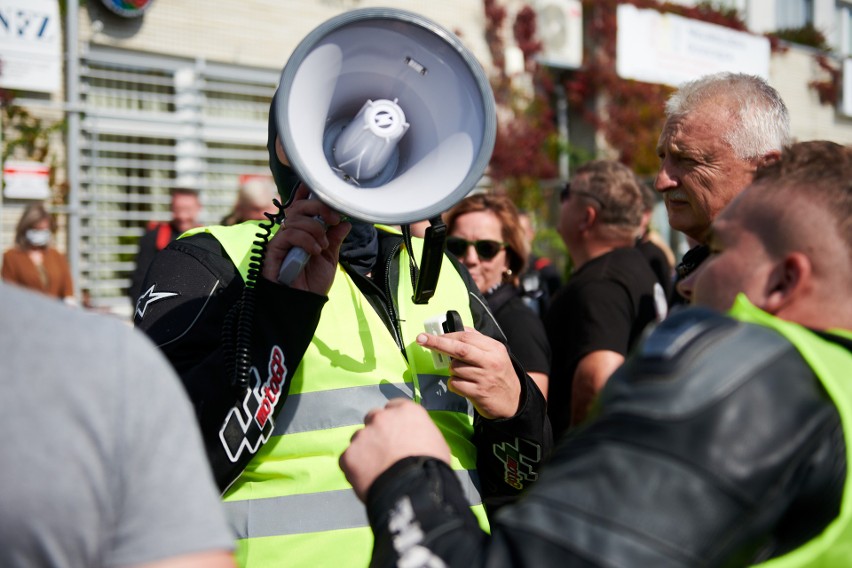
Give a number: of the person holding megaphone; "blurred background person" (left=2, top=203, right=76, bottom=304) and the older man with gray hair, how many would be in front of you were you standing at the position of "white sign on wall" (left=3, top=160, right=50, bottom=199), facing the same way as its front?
3

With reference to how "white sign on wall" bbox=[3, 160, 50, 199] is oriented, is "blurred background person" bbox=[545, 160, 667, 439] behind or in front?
in front

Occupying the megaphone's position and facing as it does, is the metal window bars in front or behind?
behind

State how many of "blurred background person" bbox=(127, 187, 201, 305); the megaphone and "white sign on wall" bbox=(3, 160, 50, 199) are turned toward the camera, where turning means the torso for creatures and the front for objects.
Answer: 3

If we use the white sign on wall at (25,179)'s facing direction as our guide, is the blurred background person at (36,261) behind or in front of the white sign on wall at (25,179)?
in front

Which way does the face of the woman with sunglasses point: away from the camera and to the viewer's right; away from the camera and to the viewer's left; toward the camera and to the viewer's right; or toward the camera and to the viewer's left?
toward the camera and to the viewer's left

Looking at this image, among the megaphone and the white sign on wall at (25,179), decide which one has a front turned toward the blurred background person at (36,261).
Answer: the white sign on wall

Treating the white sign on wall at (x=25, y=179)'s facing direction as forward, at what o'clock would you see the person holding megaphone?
The person holding megaphone is roughly at 12 o'clock from the white sign on wall.

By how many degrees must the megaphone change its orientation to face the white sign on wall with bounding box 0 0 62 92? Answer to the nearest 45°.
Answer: approximately 135° to its right

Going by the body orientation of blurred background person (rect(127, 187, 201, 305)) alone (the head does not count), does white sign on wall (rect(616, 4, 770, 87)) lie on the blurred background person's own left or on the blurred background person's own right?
on the blurred background person's own left

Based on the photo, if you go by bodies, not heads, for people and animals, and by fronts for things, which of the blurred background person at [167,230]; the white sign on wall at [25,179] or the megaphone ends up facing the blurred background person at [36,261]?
the white sign on wall

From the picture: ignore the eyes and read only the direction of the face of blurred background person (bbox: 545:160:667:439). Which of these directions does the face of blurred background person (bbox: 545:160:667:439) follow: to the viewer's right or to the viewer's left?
to the viewer's left

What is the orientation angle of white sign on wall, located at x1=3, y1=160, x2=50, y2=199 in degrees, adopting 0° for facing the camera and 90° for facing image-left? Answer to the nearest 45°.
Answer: approximately 0°
